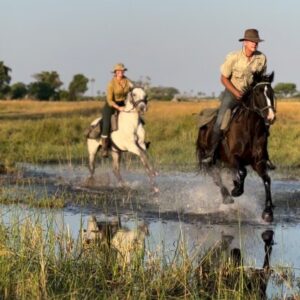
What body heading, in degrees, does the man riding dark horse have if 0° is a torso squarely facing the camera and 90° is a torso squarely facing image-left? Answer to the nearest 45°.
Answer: approximately 315°

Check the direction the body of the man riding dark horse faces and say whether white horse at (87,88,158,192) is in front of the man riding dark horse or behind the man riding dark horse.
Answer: behind

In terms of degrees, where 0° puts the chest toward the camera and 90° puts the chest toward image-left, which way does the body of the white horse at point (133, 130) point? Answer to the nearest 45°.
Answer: approximately 315°

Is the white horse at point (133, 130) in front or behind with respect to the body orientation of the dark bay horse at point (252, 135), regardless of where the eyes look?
behind
